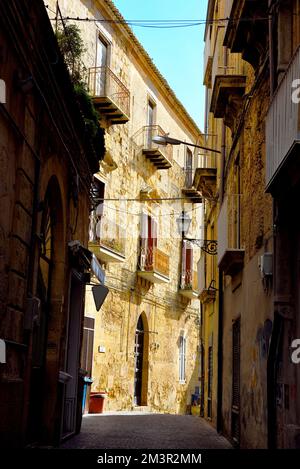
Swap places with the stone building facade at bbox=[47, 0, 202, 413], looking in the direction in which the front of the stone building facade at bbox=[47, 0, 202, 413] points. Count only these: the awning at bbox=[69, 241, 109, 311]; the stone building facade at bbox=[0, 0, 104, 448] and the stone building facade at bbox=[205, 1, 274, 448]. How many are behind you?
0

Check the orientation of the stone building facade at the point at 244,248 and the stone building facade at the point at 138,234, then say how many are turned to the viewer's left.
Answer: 1

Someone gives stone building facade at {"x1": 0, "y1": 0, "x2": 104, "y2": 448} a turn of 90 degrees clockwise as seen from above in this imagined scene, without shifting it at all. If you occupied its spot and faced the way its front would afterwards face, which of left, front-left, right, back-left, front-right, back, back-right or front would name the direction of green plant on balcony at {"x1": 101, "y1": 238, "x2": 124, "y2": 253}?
back

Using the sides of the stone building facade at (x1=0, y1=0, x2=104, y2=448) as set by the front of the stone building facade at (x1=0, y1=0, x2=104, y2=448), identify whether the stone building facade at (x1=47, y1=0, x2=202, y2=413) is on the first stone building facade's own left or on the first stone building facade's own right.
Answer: on the first stone building facade's own left

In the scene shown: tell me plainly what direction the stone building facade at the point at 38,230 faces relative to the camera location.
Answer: facing to the right of the viewer

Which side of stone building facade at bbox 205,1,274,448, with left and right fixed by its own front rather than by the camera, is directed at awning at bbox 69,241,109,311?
front

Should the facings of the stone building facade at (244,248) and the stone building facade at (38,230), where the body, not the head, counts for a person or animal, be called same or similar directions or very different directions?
very different directions

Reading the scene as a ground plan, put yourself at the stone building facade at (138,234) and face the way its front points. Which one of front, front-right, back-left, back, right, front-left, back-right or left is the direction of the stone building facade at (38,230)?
front-right

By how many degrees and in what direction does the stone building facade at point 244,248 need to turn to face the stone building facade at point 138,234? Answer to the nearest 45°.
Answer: approximately 90° to its right

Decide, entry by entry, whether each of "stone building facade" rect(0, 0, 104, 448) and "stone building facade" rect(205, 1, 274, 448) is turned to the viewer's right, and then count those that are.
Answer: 1

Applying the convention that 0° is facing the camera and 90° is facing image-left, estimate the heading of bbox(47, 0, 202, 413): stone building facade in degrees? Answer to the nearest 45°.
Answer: approximately 315°

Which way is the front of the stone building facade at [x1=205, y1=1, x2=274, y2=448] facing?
to the viewer's left
